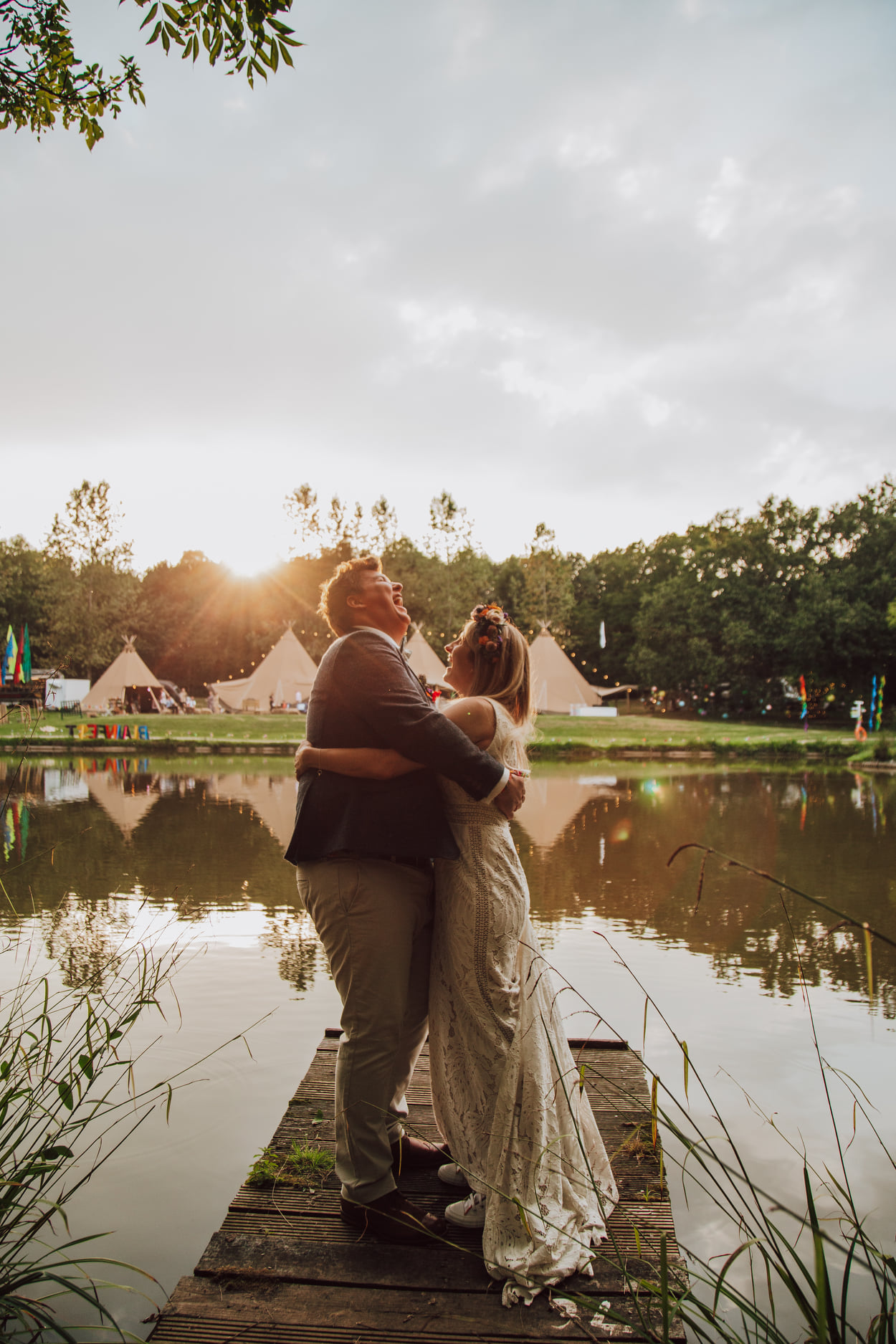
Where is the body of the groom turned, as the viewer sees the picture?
to the viewer's right

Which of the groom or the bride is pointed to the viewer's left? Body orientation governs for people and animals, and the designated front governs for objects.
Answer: the bride

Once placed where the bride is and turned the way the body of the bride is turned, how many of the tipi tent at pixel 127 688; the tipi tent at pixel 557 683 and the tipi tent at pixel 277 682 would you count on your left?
0

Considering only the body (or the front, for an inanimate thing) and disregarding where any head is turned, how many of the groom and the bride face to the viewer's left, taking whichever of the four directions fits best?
1

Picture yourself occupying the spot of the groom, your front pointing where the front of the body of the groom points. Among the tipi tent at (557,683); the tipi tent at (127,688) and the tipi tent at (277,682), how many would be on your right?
0

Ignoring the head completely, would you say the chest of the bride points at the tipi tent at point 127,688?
no

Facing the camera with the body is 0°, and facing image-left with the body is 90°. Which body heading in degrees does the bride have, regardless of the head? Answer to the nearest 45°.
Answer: approximately 90°

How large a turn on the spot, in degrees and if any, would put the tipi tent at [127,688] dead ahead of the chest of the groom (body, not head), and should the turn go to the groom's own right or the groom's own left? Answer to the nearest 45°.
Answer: approximately 90° to the groom's own left

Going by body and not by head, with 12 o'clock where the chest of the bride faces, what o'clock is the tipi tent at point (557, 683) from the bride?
The tipi tent is roughly at 3 o'clock from the bride.

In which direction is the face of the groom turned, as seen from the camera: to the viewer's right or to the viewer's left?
to the viewer's right

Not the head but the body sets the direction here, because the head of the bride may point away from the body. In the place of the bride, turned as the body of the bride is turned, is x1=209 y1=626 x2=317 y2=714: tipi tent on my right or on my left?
on my right

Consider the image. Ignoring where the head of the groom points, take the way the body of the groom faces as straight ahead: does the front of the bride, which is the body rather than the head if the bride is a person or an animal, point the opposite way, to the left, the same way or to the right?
the opposite way
